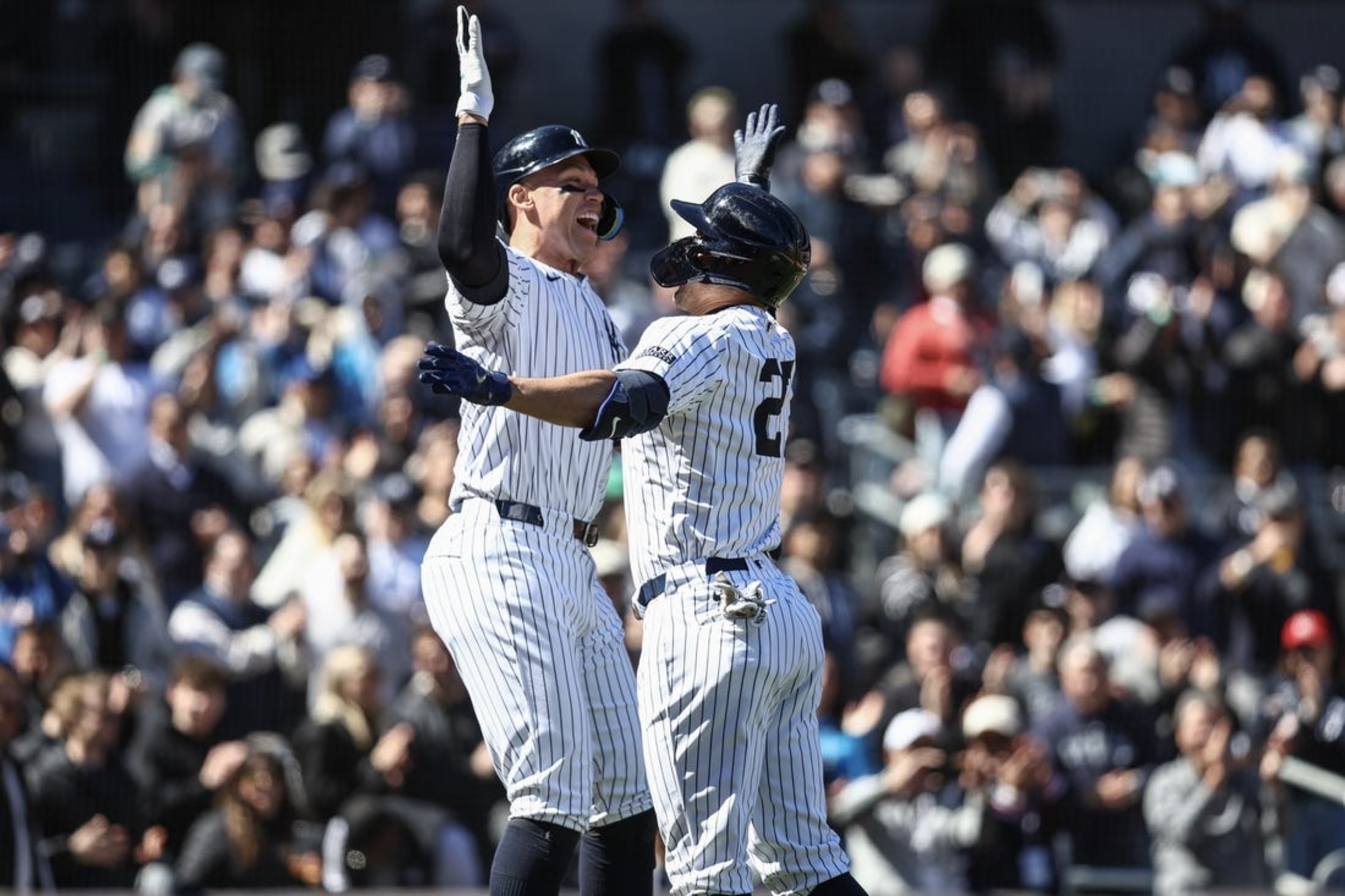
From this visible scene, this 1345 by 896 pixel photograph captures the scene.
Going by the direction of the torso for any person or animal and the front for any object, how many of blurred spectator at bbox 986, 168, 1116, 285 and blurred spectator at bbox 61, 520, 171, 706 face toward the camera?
2

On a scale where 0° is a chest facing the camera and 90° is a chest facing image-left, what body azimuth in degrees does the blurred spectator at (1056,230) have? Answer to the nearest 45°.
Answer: approximately 0°

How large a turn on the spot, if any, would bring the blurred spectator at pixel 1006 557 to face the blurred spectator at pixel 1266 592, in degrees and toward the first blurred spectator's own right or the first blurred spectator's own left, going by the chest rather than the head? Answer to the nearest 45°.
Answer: approximately 135° to the first blurred spectator's own left

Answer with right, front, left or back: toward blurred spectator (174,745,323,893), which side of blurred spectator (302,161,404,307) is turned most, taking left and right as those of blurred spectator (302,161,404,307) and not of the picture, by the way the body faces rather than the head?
front

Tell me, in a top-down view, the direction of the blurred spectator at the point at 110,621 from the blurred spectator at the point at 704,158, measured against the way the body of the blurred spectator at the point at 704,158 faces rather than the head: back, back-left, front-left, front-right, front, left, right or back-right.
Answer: front-right

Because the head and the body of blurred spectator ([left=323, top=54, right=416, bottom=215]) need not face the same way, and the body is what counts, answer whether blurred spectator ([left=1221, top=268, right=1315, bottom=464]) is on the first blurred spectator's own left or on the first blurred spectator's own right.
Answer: on the first blurred spectator's own left

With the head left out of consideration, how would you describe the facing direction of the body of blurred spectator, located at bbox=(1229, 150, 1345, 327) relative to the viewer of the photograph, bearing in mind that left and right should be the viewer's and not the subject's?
facing the viewer

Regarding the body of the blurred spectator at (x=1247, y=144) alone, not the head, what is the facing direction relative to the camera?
toward the camera

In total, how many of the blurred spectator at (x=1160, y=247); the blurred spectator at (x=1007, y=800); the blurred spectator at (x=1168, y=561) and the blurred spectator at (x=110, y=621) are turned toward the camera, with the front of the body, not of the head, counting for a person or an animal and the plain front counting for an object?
4

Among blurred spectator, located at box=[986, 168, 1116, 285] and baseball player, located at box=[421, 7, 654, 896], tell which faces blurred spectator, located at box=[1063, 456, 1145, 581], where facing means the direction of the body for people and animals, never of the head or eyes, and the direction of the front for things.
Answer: blurred spectator, located at box=[986, 168, 1116, 285]

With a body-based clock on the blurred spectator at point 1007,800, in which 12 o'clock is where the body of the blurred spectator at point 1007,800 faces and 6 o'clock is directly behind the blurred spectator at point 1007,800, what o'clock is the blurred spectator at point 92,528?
the blurred spectator at point 92,528 is roughly at 3 o'clock from the blurred spectator at point 1007,800.

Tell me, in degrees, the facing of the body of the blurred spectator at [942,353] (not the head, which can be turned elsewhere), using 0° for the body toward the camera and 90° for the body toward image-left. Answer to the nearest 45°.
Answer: approximately 315°

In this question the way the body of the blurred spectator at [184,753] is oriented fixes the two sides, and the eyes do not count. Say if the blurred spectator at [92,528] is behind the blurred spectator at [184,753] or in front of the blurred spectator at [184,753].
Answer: behind

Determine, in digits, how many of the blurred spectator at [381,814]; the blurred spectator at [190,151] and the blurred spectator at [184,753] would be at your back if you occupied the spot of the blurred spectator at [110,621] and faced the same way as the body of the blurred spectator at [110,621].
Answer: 1

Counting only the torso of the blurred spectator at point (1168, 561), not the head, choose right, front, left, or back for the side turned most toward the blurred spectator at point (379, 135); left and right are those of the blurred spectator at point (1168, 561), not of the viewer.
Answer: right

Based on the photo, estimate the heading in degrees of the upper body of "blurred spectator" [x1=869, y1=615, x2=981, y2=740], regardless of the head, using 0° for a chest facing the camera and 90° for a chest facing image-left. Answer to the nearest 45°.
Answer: approximately 0°
